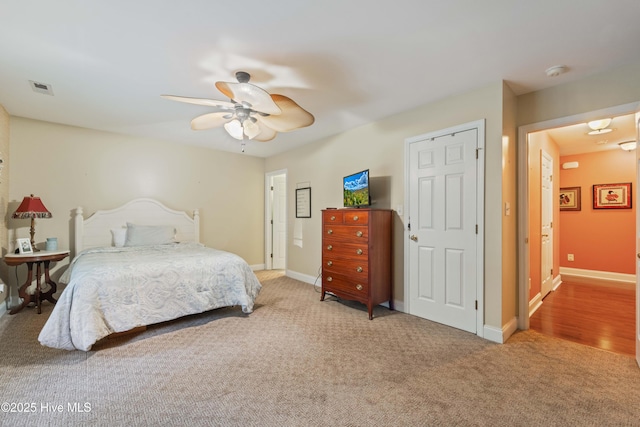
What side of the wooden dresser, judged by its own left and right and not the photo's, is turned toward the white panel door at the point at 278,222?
right

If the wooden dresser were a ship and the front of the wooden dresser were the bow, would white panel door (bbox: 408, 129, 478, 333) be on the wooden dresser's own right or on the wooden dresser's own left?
on the wooden dresser's own left

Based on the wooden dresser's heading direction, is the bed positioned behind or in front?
in front

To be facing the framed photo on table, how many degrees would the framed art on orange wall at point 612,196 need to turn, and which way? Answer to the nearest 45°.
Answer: approximately 45° to its right

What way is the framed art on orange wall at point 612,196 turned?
toward the camera

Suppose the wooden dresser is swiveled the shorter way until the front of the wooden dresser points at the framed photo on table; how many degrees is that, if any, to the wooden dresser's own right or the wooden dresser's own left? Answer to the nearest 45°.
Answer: approximately 45° to the wooden dresser's own right

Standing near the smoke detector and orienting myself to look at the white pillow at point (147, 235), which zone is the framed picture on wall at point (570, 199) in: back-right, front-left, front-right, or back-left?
back-right

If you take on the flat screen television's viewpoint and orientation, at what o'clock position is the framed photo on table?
The framed photo on table is roughly at 1 o'clock from the flat screen television.

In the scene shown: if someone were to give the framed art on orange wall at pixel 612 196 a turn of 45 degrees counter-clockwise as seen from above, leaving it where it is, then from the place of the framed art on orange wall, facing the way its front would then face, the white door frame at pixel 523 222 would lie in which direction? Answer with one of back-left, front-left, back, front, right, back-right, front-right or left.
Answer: front-right

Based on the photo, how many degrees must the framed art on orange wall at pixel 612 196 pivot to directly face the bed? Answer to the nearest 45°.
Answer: approximately 45° to its right

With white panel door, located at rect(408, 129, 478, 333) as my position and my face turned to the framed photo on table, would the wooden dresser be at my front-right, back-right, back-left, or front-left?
front-right

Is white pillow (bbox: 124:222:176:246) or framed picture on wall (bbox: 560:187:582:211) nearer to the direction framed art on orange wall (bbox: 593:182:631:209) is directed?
the white pillow

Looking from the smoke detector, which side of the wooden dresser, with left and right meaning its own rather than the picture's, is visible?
left

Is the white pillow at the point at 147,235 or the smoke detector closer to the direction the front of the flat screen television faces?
the white pillow

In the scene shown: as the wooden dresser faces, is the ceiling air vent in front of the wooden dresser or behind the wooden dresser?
in front

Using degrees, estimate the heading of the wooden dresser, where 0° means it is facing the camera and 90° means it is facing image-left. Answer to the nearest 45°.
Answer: approximately 45°

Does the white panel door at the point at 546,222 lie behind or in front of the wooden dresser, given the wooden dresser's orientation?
behind
